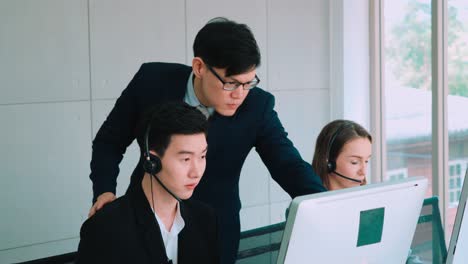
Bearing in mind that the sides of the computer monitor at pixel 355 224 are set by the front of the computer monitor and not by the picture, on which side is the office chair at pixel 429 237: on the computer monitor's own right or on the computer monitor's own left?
on the computer monitor's own right

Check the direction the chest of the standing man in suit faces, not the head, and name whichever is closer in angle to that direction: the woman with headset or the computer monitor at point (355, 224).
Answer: the computer monitor

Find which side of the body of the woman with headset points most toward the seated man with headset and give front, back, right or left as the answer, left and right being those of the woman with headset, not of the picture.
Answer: right

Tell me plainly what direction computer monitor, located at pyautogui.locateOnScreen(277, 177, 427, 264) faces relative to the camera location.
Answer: facing away from the viewer and to the left of the viewer

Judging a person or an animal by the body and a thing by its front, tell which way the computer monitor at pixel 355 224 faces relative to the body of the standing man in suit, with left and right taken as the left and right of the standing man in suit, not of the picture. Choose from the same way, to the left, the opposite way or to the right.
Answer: the opposite way
